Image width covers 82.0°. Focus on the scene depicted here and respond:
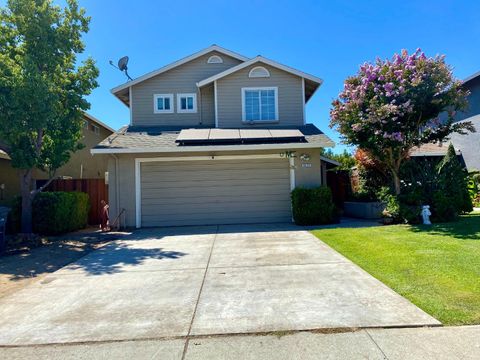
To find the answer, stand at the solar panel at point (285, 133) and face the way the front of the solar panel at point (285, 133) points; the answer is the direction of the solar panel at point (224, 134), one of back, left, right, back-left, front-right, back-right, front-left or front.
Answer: right

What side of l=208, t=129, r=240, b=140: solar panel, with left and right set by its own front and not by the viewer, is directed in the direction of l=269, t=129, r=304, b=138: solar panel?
left

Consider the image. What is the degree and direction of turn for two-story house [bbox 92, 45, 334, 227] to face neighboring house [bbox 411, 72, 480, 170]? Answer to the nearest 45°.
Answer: approximately 90° to its left

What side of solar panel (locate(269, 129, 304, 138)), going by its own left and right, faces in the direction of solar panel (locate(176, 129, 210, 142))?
right

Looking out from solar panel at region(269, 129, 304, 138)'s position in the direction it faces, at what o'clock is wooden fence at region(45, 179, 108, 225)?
The wooden fence is roughly at 3 o'clock from the solar panel.

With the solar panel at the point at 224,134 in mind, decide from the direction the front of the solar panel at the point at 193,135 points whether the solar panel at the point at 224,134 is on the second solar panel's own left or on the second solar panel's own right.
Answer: on the second solar panel's own left

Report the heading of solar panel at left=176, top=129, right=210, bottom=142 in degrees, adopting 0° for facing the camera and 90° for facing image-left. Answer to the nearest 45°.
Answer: approximately 0°
